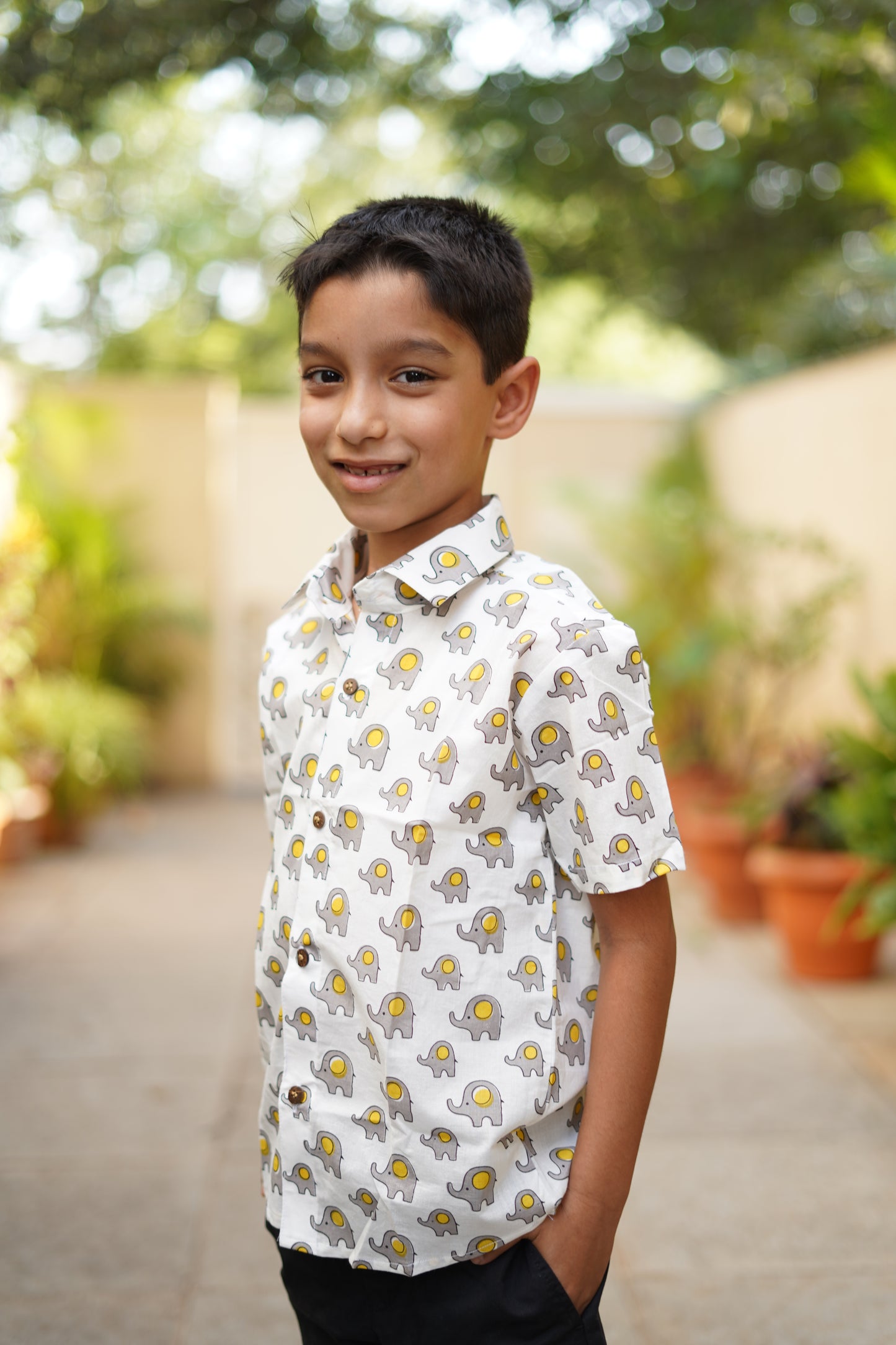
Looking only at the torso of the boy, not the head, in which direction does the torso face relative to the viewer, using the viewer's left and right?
facing the viewer and to the left of the viewer

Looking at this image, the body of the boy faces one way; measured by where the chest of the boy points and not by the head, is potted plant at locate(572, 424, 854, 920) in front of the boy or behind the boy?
behind

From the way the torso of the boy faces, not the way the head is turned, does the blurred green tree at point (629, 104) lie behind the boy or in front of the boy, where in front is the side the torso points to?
behind

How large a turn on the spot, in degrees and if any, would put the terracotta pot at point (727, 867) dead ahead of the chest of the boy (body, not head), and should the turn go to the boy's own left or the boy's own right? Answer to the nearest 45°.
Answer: approximately 135° to the boy's own right

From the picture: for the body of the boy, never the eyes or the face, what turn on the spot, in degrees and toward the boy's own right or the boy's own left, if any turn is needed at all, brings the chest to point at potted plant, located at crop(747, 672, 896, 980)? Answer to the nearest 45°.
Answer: approximately 135° to the boy's own right

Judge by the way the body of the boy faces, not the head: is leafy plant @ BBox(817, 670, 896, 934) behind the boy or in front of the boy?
behind

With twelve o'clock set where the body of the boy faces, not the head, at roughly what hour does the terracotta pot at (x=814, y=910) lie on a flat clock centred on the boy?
The terracotta pot is roughly at 5 o'clock from the boy.

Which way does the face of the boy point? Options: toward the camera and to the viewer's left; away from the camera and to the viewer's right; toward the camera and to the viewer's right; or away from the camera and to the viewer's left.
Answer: toward the camera and to the viewer's left
